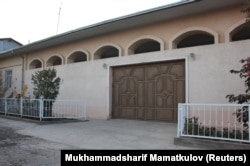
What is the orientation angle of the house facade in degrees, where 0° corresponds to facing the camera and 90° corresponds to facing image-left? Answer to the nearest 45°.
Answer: approximately 45°
